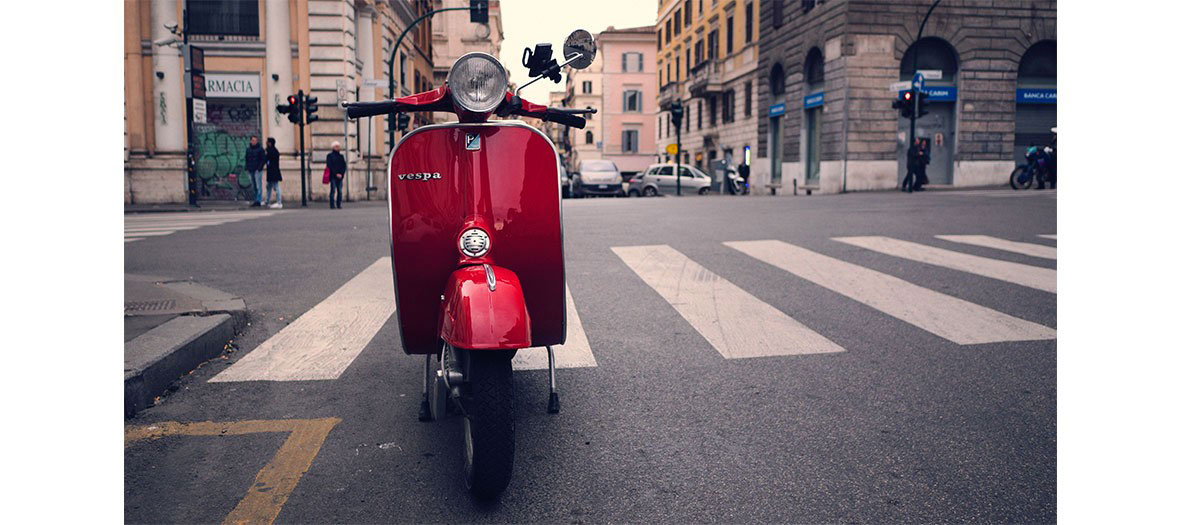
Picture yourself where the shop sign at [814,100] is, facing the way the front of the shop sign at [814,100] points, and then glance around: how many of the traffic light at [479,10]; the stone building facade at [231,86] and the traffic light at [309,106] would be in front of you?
3

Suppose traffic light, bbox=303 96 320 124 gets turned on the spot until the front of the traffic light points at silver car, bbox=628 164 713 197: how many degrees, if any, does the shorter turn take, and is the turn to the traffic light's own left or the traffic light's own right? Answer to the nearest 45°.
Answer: approximately 45° to the traffic light's own left

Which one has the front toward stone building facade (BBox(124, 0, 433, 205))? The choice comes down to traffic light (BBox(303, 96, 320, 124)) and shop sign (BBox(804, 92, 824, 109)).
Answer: the shop sign

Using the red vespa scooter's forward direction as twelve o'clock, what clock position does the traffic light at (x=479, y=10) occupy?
The traffic light is roughly at 6 o'clock from the red vespa scooter.

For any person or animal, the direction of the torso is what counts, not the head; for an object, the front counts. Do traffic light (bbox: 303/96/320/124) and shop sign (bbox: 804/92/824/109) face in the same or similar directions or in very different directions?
very different directions

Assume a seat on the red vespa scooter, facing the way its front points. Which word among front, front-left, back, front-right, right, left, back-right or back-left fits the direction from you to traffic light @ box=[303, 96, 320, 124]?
back

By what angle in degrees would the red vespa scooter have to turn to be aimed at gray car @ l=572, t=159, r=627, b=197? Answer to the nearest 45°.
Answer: approximately 180°

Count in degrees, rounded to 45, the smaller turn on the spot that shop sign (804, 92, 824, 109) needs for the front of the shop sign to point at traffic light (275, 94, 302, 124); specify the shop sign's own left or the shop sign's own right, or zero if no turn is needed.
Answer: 0° — it already faces it

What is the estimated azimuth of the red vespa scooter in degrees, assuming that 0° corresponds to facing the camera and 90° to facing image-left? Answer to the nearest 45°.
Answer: approximately 0°

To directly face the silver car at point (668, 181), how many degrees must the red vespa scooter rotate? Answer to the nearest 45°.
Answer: approximately 180°

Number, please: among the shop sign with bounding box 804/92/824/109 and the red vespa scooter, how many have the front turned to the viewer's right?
0
